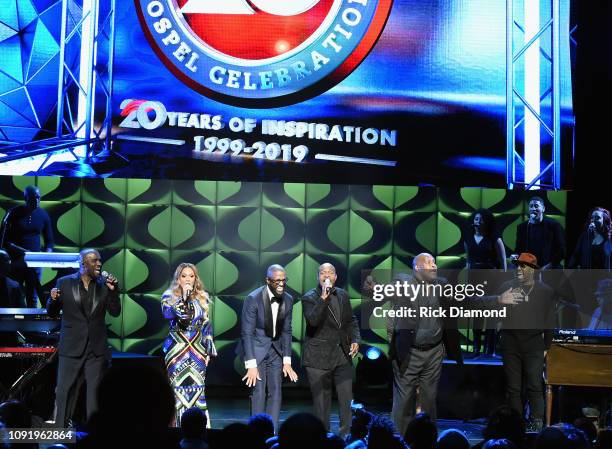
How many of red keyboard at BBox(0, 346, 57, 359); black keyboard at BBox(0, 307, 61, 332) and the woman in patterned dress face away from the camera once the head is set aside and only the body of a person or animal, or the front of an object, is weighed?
2

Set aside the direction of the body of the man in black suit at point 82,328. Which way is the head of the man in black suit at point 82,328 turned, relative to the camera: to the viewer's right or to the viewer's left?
to the viewer's right

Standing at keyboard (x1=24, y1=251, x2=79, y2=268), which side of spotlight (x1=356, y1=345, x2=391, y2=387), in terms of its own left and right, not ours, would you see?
right

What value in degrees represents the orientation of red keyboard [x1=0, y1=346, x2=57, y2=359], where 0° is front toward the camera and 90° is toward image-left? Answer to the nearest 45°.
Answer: approximately 180°

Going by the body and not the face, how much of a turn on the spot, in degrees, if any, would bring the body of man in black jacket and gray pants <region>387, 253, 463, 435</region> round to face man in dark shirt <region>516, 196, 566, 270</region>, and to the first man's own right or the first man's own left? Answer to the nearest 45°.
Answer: approximately 90° to the first man's own left

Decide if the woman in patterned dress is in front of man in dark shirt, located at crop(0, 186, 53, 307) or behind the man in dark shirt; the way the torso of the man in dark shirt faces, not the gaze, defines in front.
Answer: in front

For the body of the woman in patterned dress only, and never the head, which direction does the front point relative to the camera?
toward the camera

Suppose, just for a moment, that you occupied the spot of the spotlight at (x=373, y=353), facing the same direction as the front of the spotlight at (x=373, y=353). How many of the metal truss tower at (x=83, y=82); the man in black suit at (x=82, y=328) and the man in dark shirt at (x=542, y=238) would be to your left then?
1

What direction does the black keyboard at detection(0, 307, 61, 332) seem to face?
away from the camera

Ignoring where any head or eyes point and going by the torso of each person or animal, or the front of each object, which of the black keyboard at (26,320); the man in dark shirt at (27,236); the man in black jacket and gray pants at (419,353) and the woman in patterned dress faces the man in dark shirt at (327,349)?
the man in dark shirt at (27,236)

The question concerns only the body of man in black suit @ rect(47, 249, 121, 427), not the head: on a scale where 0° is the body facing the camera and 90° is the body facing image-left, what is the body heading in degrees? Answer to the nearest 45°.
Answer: approximately 315°

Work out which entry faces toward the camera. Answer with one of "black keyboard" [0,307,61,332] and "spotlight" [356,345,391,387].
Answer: the spotlight
